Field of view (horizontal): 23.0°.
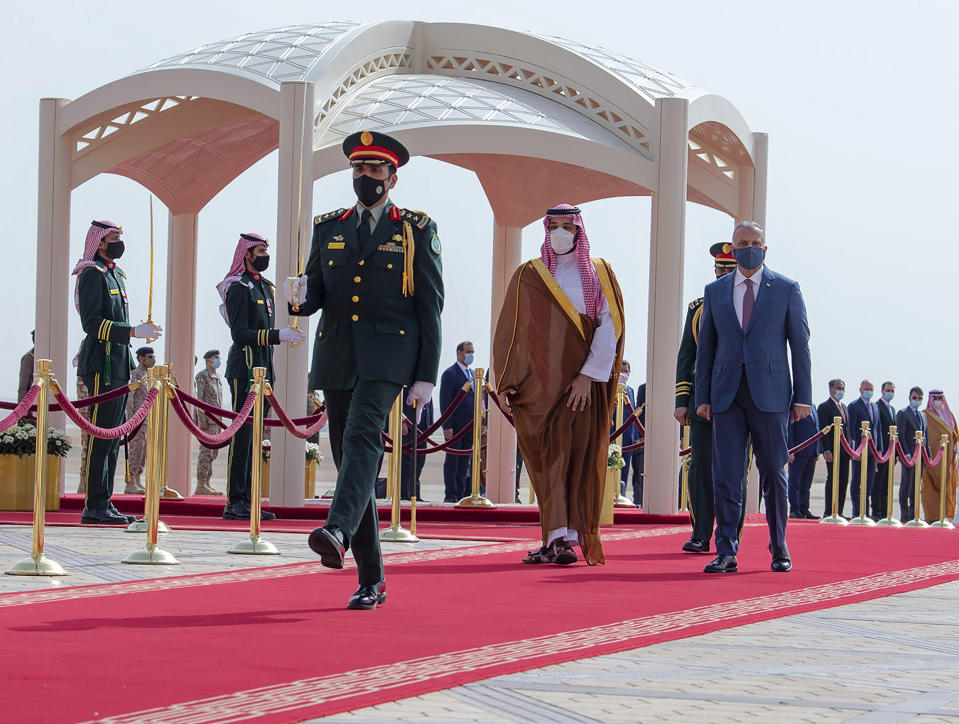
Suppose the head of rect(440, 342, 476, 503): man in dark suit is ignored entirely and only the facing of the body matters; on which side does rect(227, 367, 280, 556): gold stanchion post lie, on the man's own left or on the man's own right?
on the man's own right

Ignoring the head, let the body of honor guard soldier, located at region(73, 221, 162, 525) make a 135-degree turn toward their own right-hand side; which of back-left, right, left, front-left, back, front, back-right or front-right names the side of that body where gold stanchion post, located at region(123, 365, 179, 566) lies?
front-left

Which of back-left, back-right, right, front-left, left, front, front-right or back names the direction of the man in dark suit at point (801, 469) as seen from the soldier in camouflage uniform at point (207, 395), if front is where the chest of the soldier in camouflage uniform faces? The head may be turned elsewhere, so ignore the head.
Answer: front-left

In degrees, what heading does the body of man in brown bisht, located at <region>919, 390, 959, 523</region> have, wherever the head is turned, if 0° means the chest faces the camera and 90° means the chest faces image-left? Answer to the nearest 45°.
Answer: approximately 0°

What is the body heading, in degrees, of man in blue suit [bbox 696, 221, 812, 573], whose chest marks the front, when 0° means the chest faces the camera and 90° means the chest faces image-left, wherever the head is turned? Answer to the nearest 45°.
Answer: approximately 0°

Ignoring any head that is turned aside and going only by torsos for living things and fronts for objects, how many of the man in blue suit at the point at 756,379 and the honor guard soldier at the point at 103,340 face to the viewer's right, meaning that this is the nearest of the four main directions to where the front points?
1

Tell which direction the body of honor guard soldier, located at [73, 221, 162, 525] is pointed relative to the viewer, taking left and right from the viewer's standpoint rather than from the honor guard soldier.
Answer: facing to the right of the viewer

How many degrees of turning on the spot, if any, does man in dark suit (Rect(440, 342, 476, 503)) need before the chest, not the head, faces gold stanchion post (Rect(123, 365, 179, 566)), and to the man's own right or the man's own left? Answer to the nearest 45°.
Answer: approximately 45° to the man's own right

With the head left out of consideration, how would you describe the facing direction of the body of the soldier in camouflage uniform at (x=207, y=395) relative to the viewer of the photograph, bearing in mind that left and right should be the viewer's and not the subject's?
facing the viewer and to the right of the viewer
